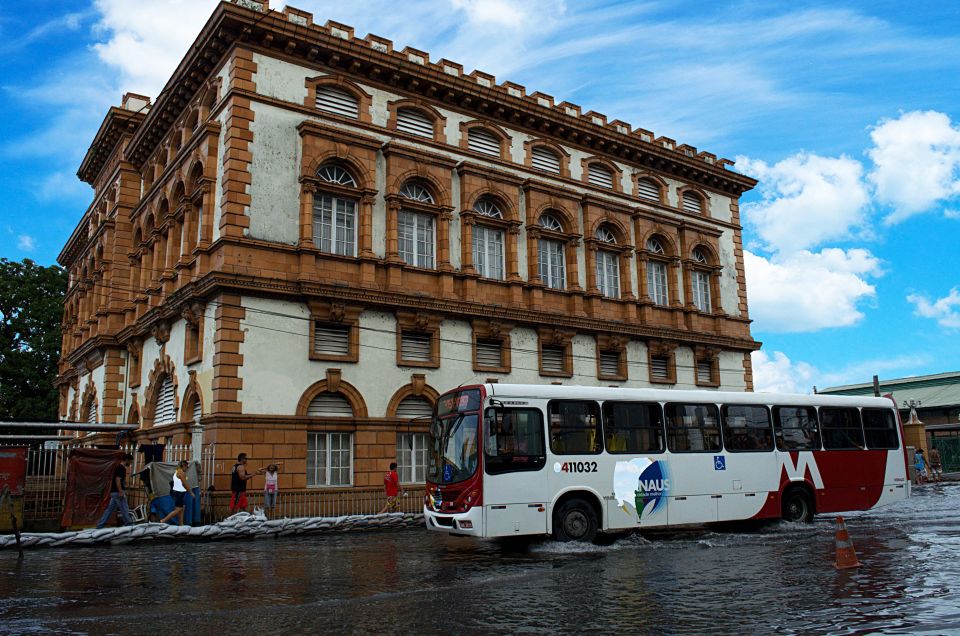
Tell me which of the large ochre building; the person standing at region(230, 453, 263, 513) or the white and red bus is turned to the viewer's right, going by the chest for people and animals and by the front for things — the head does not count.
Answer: the person standing

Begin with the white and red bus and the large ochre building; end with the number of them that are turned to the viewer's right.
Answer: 0

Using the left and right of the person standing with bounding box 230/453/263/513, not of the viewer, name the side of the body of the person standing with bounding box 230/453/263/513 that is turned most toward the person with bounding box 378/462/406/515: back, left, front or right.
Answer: front

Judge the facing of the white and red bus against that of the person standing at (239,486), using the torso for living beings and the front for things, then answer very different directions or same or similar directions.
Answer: very different directions

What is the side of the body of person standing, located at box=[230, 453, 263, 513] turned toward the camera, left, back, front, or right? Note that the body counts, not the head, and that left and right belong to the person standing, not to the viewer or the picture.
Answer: right

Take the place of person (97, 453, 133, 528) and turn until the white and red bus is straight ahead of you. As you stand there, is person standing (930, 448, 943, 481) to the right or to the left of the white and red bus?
left

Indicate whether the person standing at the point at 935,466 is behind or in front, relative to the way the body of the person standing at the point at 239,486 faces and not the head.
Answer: in front
